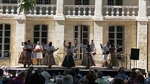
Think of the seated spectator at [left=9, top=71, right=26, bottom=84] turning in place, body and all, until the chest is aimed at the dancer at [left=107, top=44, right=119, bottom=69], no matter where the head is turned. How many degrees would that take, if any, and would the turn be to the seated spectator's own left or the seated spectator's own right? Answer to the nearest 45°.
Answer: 0° — they already face them

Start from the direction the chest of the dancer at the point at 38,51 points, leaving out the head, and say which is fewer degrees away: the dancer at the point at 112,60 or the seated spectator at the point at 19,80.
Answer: the seated spectator

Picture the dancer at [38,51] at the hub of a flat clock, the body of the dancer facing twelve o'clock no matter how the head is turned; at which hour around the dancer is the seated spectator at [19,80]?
The seated spectator is roughly at 12 o'clock from the dancer.

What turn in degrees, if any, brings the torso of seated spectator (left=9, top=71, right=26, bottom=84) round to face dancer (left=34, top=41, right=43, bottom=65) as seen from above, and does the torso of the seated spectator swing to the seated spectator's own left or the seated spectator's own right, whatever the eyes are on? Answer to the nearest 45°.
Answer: approximately 45° to the seated spectator's own left

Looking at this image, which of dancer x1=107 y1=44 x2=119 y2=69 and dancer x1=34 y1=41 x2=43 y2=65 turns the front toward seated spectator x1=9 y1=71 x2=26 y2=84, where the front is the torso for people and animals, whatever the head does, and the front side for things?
dancer x1=34 y1=41 x2=43 y2=65

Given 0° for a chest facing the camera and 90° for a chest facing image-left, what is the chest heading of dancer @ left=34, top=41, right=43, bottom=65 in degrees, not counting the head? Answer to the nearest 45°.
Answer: approximately 0°
